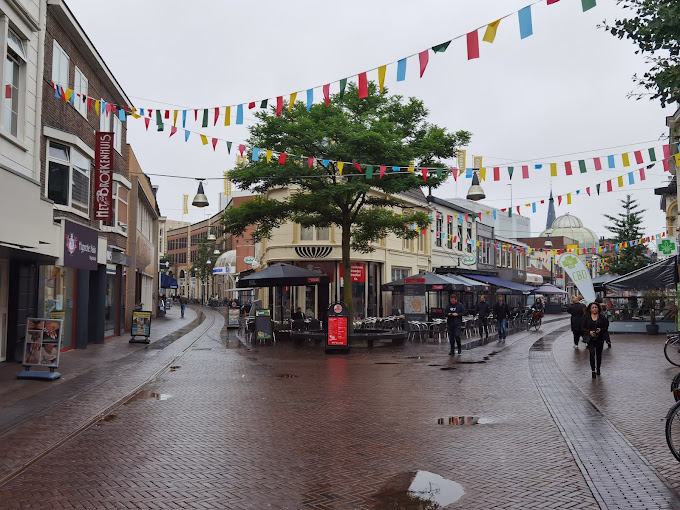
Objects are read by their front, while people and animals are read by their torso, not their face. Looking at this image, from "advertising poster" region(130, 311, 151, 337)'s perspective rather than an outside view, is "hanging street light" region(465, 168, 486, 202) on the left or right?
on its left

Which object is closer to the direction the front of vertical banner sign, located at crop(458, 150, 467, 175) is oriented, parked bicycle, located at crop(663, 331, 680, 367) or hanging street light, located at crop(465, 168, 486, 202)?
the parked bicycle

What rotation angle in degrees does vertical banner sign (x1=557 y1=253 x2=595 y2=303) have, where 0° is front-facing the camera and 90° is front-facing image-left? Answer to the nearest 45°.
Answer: approximately 0°

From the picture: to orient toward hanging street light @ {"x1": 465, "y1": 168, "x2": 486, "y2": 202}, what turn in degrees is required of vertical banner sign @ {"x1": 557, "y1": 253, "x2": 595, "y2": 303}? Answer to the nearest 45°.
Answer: approximately 135° to its right
